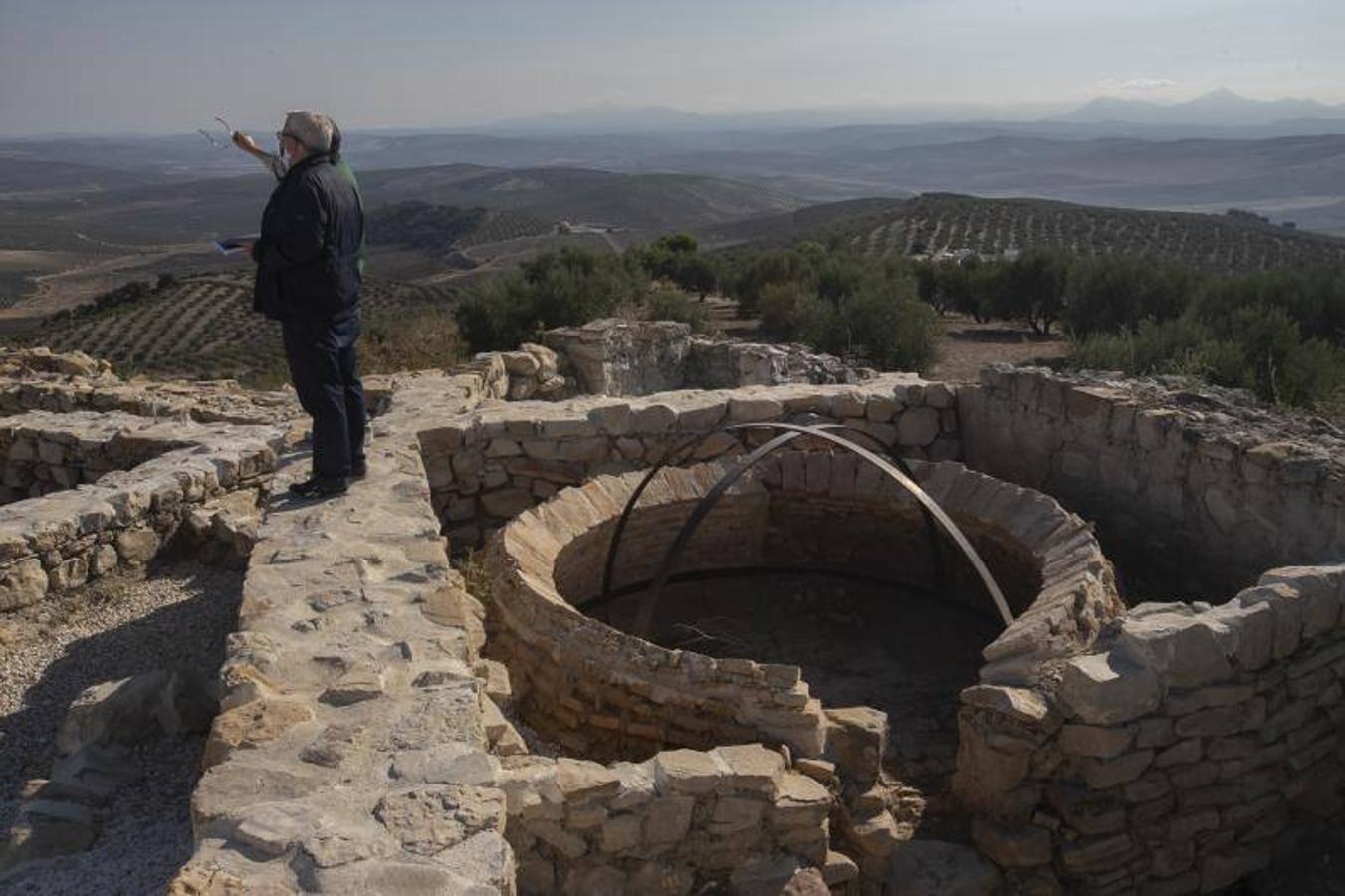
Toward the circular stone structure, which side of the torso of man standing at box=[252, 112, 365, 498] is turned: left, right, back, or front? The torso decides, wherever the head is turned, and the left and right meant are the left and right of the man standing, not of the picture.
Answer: back

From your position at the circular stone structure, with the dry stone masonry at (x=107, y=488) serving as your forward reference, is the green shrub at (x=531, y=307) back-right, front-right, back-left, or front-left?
front-right

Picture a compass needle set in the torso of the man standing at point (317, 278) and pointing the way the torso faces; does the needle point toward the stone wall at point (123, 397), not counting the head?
no

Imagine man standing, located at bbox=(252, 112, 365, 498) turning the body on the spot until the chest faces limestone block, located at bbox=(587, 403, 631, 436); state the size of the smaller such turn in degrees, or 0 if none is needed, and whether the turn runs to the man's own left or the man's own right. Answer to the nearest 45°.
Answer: approximately 135° to the man's own right

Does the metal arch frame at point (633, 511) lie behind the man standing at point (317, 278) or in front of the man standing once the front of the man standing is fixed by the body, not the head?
behind

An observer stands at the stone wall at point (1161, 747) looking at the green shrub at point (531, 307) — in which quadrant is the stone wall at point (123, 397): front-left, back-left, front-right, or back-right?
front-left

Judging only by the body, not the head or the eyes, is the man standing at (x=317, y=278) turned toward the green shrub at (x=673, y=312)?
no

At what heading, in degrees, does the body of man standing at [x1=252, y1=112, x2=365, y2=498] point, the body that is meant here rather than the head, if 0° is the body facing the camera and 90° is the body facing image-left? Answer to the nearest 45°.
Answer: approximately 90°

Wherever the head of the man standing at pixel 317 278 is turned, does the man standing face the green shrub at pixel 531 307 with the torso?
no
